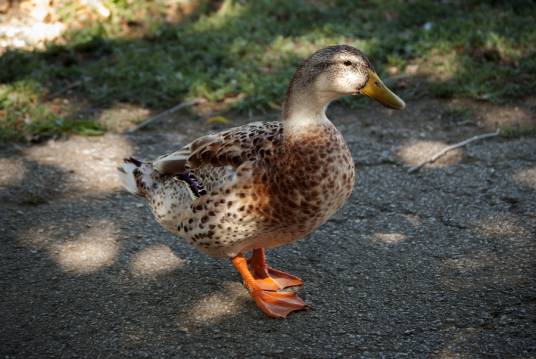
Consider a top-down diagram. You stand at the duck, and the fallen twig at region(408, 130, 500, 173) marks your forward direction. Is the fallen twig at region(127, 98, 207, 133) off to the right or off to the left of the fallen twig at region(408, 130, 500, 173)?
left

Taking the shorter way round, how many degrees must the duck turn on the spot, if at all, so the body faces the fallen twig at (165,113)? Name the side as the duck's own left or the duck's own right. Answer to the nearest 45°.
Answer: approximately 90° to the duck's own left

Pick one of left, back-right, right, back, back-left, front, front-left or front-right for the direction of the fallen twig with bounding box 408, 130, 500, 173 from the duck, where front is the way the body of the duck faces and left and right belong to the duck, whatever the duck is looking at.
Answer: front-left

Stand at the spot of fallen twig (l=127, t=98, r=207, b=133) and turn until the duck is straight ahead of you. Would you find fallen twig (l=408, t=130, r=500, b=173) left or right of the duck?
left

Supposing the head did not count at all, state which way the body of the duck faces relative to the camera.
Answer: to the viewer's right
